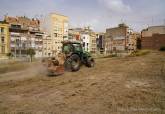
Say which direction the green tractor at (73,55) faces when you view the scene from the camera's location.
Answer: facing away from the viewer and to the right of the viewer
